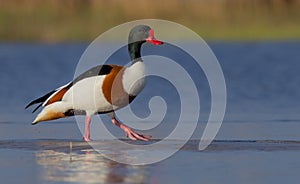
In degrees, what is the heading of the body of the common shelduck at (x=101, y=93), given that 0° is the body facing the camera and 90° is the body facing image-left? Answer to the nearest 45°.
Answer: approximately 270°
